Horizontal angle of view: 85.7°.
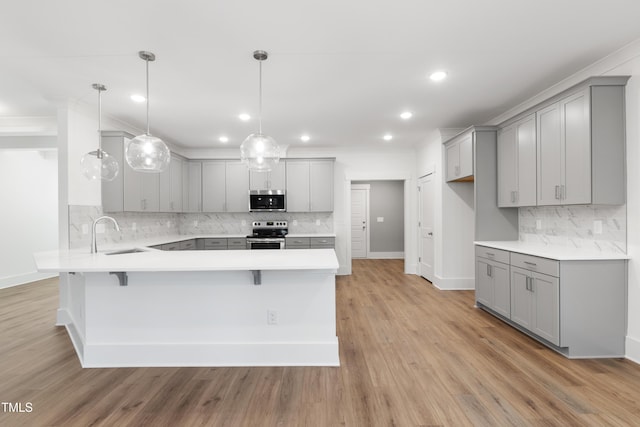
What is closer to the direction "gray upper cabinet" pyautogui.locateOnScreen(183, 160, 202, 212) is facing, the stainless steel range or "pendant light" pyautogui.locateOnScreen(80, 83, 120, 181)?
the pendant light

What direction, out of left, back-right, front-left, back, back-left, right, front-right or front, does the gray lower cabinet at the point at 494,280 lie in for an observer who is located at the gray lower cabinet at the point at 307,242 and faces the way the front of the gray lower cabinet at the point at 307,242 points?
front-left

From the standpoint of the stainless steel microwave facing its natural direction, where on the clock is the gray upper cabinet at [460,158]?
The gray upper cabinet is roughly at 10 o'clock from the stainless steel microwave.

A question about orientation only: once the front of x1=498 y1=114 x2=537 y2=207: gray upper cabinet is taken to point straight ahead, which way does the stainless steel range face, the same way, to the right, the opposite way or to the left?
to the left

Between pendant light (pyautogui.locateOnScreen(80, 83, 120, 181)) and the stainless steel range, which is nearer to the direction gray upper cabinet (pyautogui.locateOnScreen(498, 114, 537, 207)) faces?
the pendant light

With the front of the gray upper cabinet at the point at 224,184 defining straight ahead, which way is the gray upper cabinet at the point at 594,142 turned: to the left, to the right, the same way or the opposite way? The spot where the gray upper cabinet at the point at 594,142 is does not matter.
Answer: to the right

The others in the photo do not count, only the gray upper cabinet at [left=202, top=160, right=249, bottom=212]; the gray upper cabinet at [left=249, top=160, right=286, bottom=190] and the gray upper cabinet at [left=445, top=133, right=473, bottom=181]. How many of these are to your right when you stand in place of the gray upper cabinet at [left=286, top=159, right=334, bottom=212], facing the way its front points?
2

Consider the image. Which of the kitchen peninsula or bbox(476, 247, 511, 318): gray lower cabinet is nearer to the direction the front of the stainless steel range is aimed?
the kitchen peninsula

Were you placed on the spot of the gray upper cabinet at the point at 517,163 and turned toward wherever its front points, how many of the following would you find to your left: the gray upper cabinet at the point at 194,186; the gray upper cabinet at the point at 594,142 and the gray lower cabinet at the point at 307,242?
1

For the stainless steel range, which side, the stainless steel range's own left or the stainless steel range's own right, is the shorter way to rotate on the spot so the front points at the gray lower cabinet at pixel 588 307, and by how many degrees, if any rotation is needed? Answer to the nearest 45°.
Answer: approximately 45° to the stainless steel range's own left

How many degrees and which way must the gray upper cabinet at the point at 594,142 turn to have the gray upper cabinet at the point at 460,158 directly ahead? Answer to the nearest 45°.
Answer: approximately 90° to its right
